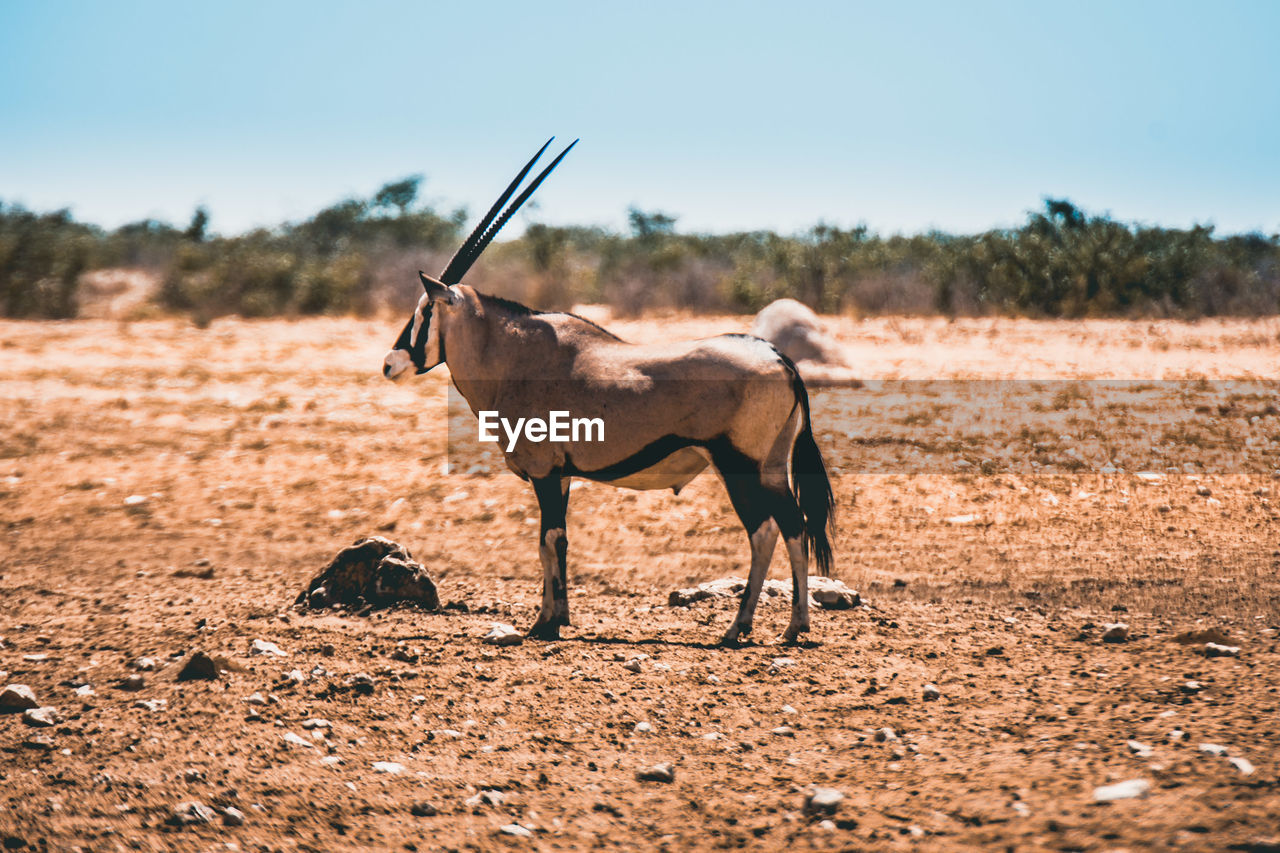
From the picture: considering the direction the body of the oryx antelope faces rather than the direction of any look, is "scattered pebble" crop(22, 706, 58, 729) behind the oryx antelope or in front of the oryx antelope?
in front

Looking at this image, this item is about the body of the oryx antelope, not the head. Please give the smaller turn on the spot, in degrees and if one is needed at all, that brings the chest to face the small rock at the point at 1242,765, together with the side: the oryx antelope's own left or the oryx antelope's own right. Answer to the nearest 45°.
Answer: approximately 135° to the oryx antelope's own left

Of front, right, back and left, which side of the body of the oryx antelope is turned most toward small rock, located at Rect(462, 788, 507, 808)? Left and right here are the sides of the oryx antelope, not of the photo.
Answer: left

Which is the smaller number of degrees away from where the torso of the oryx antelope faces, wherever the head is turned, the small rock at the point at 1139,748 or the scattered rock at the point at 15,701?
the scattered rock

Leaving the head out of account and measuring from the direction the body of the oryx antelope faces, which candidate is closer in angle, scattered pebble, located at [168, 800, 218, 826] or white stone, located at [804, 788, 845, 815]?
the scattered pebble

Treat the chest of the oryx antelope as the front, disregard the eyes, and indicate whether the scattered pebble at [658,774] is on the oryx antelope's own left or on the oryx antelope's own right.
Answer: on the oryx antelope's own left

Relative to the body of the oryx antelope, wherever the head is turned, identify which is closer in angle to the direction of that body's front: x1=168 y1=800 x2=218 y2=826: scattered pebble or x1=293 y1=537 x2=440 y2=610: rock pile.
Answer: the rock pile

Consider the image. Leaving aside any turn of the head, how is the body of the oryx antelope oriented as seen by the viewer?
to the viewer's left

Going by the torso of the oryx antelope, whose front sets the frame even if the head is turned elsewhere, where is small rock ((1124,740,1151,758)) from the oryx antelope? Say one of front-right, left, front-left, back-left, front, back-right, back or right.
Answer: back-left

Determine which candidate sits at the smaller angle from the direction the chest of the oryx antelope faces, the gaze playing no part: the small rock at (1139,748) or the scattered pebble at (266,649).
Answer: the scattered pebble

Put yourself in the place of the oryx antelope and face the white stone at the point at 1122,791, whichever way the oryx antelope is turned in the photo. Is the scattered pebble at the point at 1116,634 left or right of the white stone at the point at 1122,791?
left

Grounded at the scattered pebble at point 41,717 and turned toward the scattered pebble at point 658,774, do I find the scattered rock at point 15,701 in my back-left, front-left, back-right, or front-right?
back-left

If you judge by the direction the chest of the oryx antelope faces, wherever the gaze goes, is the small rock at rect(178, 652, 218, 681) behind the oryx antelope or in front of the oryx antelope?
in front

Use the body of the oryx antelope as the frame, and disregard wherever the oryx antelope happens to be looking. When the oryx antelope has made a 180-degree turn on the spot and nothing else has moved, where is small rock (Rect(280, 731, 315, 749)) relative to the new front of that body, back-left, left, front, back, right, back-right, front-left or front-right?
back-right

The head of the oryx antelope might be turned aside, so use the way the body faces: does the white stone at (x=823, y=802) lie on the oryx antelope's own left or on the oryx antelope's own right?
on the oryx antelope's own left
